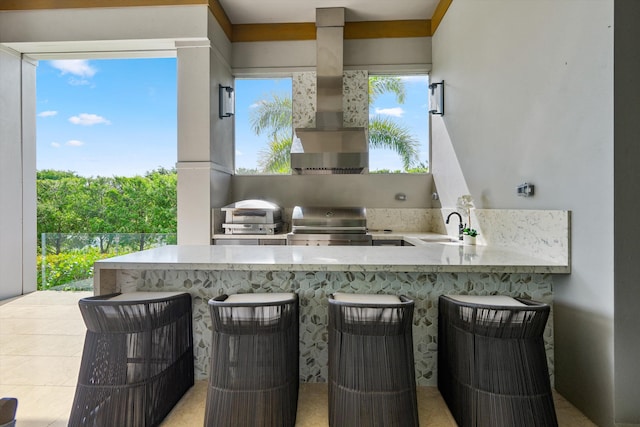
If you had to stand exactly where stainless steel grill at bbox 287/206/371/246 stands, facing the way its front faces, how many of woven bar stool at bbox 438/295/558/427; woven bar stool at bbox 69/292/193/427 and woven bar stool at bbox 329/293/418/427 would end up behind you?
0

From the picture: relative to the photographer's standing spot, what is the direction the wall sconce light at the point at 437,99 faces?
facing to the left of the viewer

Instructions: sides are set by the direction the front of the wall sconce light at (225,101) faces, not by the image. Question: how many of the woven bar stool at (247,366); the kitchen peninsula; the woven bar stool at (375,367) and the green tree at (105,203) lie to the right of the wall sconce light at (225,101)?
3

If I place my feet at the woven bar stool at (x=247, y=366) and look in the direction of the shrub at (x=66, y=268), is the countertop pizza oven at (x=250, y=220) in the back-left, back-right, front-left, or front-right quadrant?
front-right

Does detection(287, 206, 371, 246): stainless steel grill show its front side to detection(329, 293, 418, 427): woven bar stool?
yes

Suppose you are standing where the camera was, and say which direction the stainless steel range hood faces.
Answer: facing the viewer

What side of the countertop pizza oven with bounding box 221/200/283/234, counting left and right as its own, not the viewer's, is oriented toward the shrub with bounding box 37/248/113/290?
right

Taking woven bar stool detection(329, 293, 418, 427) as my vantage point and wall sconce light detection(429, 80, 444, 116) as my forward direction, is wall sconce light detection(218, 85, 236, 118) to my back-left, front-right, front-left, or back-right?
front-left

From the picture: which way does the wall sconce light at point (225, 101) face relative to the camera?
to the viewer's right

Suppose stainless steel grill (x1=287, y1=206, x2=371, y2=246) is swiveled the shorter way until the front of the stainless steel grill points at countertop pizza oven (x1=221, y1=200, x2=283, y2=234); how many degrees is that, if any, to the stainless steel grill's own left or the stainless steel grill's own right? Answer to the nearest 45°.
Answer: approximately 90° to the stainless steel grill's own right

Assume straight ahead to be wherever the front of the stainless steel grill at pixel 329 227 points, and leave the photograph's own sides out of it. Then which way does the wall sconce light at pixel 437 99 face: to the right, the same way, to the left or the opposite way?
to the right

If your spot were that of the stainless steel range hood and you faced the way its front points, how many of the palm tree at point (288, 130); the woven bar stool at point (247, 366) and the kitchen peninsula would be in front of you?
2

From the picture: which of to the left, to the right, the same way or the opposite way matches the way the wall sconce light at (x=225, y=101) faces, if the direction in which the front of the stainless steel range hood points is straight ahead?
to the left

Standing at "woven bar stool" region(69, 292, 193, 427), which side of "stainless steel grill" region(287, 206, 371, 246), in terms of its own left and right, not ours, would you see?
front
